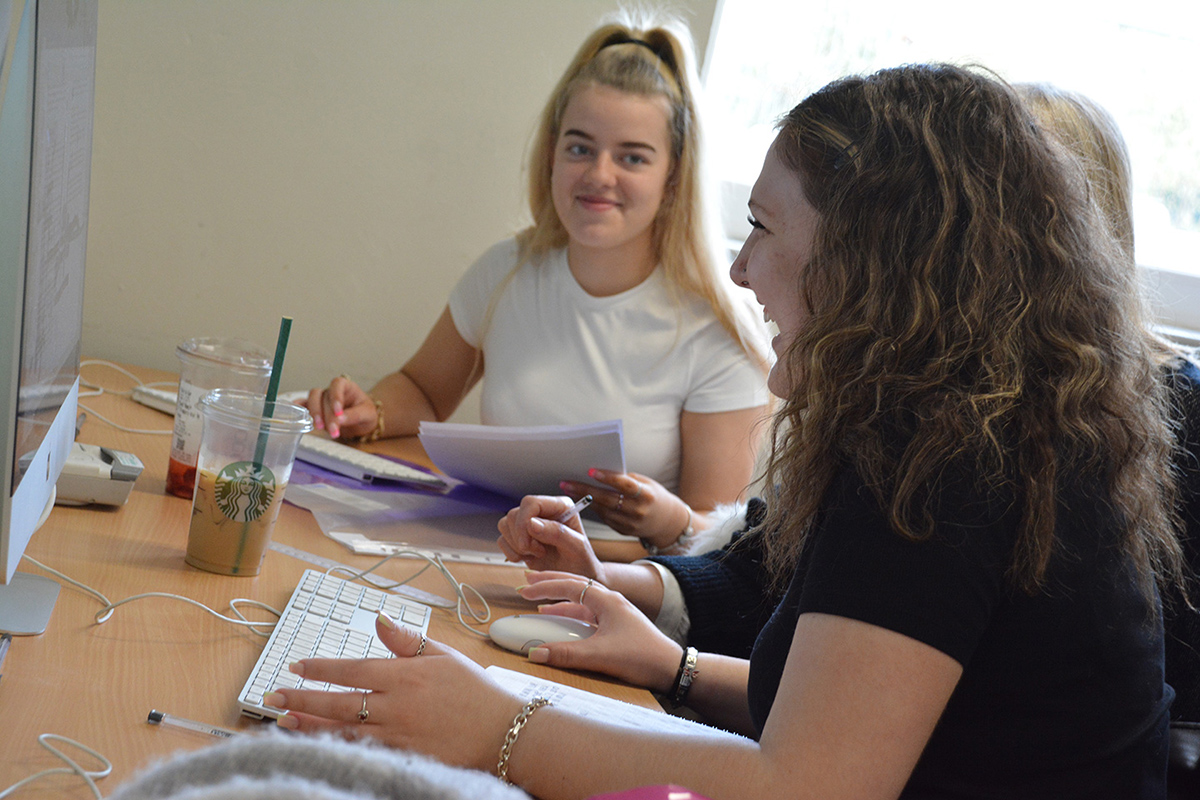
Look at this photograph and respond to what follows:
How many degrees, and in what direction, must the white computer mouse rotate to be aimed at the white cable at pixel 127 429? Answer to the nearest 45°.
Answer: approximately 45° to its right

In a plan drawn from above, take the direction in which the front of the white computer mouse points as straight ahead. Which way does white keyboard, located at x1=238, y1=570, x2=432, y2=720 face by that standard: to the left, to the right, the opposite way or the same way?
the opposite way

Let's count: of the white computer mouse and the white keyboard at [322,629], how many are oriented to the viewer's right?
1

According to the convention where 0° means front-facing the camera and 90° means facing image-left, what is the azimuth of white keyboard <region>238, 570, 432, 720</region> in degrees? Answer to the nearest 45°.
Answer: approximately 270°

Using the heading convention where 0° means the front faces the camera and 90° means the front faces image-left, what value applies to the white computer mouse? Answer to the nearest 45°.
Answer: approximately 90°

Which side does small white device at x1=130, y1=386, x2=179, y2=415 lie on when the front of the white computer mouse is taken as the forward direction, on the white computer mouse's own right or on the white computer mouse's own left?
on the white computer mouse's own right

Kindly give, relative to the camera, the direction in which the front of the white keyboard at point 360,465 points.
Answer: facing away from the viewer and to the right of the viewer
